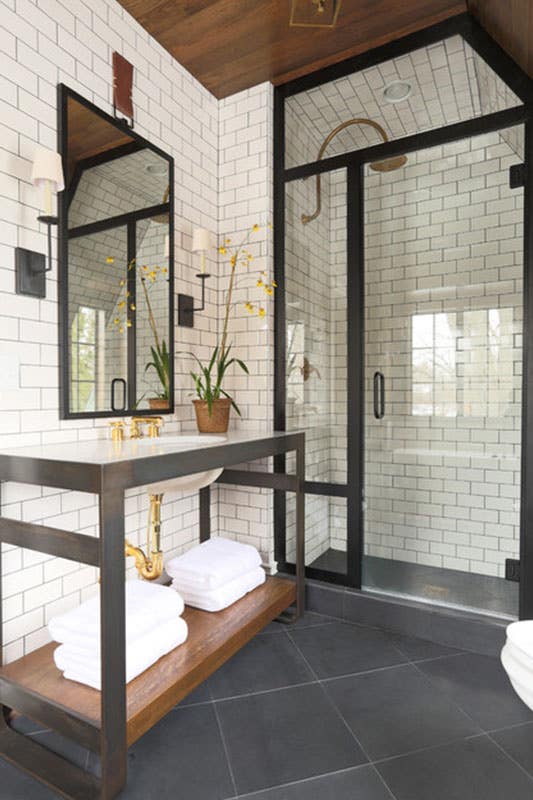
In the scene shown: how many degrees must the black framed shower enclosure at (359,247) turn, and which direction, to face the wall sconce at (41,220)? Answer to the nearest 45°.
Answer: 0° — it already faces it

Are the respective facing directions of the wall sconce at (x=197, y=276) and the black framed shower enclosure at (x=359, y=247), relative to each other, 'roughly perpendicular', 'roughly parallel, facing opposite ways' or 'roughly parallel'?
roughly perpendicular

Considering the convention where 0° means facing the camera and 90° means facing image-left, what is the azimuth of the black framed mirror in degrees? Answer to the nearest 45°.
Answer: approximately 315°

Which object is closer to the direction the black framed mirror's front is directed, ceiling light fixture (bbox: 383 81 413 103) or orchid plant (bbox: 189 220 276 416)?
the ceiling light fixture
